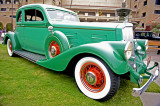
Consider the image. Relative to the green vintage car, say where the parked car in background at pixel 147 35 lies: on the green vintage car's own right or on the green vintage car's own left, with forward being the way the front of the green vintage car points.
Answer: on the green vintage car's own left

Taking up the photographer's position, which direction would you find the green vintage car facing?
facing the viewer and to the right of the viewer
